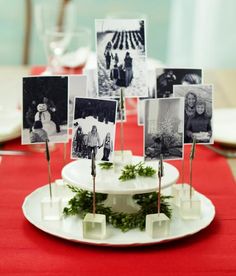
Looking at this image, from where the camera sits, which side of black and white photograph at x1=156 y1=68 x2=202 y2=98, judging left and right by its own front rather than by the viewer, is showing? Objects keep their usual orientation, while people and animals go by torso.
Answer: front

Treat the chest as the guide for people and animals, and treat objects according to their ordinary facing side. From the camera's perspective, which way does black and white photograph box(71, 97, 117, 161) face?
toward the camera

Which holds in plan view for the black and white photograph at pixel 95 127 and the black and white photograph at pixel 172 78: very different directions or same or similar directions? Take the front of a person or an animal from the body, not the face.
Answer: same or similar directions

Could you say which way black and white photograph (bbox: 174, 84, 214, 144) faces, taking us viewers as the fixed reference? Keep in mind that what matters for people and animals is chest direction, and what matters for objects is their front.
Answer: facing the viewer

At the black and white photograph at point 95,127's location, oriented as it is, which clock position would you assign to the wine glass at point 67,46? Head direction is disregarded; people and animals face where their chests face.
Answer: The wine glass is roughly at 6 o'clock from the black and white photograph.

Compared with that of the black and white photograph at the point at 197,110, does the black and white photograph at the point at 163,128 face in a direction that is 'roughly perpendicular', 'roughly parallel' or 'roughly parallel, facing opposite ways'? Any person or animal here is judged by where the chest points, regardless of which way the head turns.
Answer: roughly parallel
